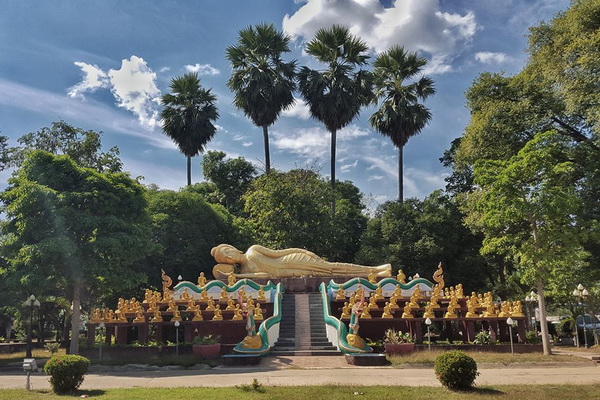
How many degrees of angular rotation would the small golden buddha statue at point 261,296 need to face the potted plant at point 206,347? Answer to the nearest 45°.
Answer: approximately 45° to its right

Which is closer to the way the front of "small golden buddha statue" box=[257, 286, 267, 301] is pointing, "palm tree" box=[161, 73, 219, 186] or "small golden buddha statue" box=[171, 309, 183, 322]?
the small golden buddha statue

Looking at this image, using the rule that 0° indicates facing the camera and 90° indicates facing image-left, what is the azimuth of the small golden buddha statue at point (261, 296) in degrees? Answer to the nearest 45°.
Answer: approximately 0°

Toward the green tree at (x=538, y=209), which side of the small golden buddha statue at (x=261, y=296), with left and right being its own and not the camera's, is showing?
left

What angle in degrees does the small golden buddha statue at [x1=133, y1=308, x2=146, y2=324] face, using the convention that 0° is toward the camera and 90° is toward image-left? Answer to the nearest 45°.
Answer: approximately 0°

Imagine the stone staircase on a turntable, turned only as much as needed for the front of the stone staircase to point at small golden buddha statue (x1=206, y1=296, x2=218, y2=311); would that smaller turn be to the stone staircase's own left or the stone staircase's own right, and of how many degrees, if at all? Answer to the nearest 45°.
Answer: approximately 90° to the stone staircase's own right

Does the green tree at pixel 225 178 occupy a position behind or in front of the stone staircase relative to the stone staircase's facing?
behind

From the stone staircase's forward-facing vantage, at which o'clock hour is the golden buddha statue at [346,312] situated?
The golden buddha statue is roughly at 9 o'clock from the stone staircase.

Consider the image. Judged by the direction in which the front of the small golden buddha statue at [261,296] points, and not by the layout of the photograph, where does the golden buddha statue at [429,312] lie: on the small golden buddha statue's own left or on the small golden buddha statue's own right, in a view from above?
on the small golden buddha statue's own left

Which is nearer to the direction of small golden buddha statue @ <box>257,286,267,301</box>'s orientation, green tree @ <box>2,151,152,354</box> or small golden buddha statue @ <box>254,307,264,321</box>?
the small golden buddha statue
